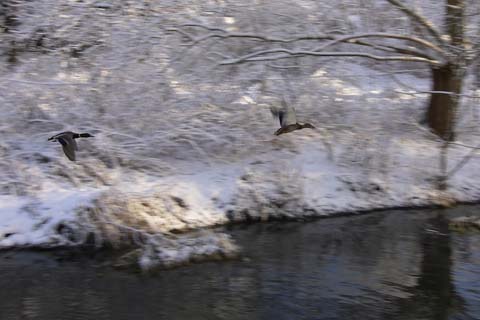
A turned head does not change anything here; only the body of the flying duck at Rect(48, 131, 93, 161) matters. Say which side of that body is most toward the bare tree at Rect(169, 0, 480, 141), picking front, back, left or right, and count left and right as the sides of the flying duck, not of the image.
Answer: front

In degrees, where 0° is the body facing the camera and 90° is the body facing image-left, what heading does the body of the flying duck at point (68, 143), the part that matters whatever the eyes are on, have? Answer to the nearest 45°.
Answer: approximately 270°

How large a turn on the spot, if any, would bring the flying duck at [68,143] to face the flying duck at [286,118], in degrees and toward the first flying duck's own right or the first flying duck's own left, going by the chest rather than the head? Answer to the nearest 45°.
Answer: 0° — it already faces it
